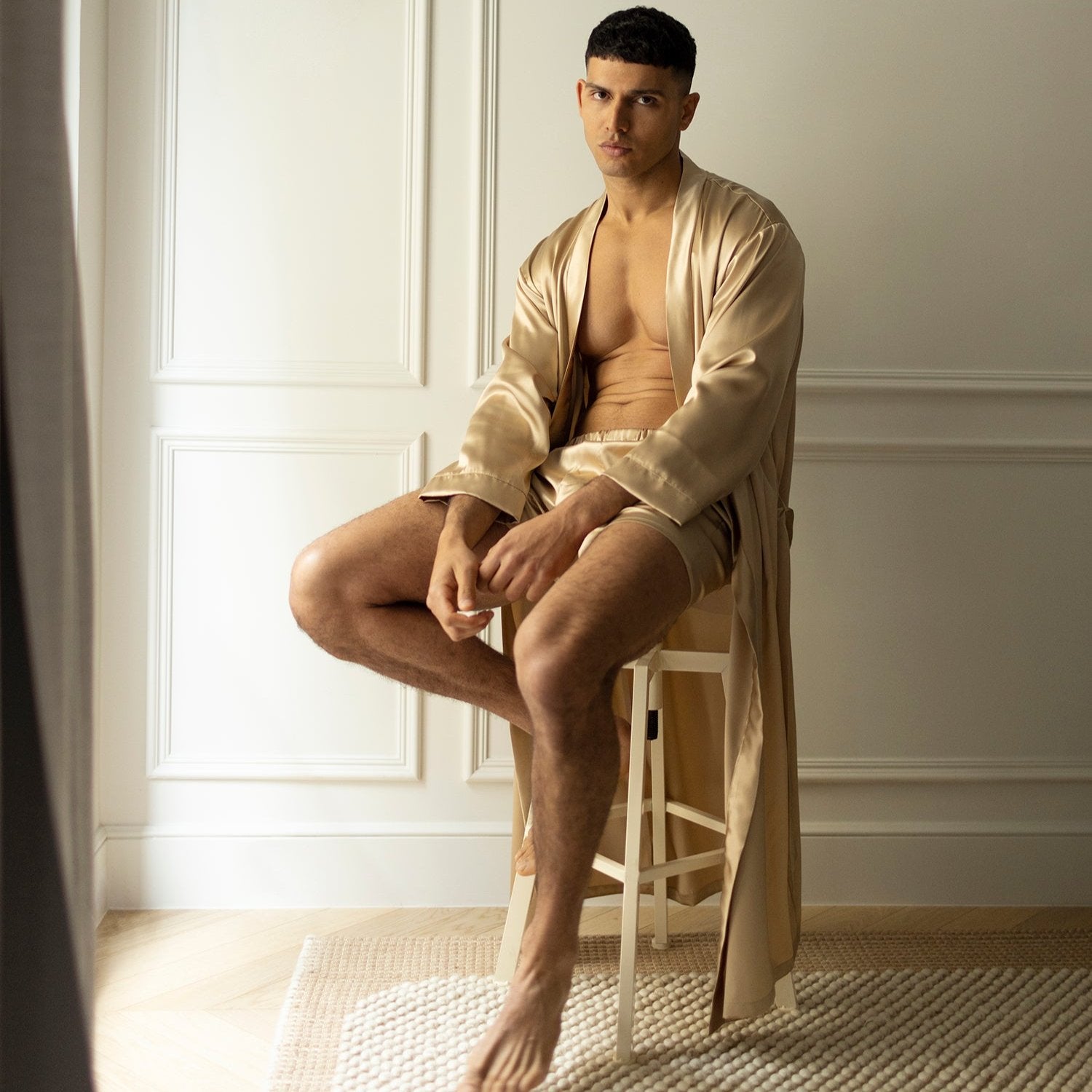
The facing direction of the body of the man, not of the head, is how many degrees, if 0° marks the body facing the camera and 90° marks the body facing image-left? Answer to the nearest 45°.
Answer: approximately 45°
